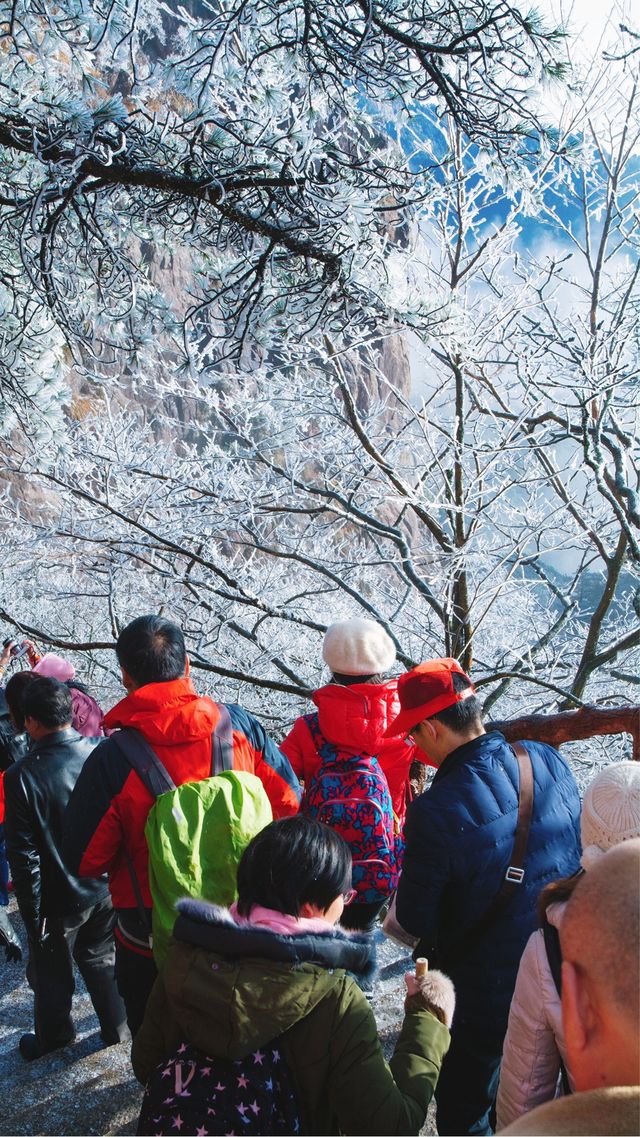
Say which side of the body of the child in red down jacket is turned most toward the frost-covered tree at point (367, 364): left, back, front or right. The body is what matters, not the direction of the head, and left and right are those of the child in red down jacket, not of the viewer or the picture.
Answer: front

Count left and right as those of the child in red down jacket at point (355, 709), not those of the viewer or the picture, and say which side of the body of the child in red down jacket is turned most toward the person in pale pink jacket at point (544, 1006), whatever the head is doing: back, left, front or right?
back

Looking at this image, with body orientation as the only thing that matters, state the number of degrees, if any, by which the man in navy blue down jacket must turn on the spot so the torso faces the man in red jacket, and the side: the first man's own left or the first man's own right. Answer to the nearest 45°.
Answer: approximately 45° to the first man's own left

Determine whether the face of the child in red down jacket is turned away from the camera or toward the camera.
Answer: away from the camera

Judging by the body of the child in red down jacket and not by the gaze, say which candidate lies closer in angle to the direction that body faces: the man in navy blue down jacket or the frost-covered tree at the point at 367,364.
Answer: the frost-covered tree

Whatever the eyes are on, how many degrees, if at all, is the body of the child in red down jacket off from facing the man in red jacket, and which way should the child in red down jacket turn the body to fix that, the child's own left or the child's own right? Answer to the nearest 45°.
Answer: approximately 135° to the child's own left

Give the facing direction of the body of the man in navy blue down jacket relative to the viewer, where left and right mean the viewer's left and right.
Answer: facing away from the viewer and to the left of the viewer

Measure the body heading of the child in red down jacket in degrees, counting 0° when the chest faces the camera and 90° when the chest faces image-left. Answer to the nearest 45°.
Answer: approximately 180°

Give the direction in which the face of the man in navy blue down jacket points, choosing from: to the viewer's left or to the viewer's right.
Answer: to the viewer's left

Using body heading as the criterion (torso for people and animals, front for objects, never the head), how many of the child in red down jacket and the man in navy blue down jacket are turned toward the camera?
0

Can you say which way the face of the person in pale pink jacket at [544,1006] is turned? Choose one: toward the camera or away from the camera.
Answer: away from the camera
